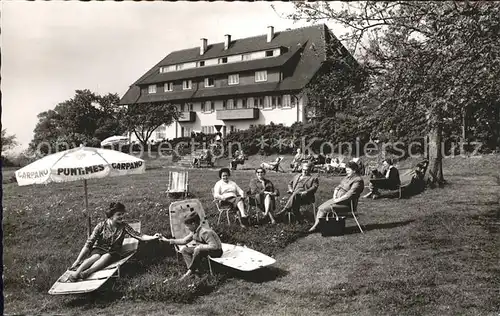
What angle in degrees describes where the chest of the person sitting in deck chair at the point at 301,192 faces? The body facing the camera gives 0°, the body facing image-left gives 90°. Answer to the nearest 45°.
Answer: approximately 45°

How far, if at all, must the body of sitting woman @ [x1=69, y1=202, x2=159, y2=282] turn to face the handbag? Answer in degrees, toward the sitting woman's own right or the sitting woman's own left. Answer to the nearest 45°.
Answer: approximately 135° to the sitting woman's own left

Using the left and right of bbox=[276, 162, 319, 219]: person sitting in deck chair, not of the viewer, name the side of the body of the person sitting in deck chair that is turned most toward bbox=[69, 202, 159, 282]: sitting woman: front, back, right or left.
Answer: front

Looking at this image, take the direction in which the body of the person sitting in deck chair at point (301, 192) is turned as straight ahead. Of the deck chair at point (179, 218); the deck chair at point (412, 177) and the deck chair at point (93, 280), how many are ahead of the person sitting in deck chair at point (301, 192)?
2

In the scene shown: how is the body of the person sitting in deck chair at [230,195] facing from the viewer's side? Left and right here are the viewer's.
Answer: facing the viewer and to the right of the viewer

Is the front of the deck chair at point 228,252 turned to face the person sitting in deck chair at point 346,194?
no

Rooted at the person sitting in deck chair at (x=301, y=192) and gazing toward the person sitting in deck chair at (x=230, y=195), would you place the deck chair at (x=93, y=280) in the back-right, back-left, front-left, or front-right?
front-left

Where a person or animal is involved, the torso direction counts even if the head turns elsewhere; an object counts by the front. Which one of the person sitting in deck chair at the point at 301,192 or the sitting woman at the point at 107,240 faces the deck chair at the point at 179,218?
the person sitting in deck chair

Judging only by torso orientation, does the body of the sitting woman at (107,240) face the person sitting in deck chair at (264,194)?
no

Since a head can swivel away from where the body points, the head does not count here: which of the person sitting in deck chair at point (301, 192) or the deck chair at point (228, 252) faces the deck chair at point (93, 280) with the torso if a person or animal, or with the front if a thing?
the person sitting in deck chair

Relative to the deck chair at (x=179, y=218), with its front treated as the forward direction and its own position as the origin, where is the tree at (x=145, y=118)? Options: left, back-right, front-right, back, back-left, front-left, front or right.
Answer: back-left

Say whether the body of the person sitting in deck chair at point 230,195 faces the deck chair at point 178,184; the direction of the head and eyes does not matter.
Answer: no

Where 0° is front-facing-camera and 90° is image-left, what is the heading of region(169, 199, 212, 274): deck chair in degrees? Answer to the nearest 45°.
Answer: approximately 315°

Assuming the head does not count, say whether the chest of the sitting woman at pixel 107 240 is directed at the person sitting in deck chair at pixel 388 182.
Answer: no
